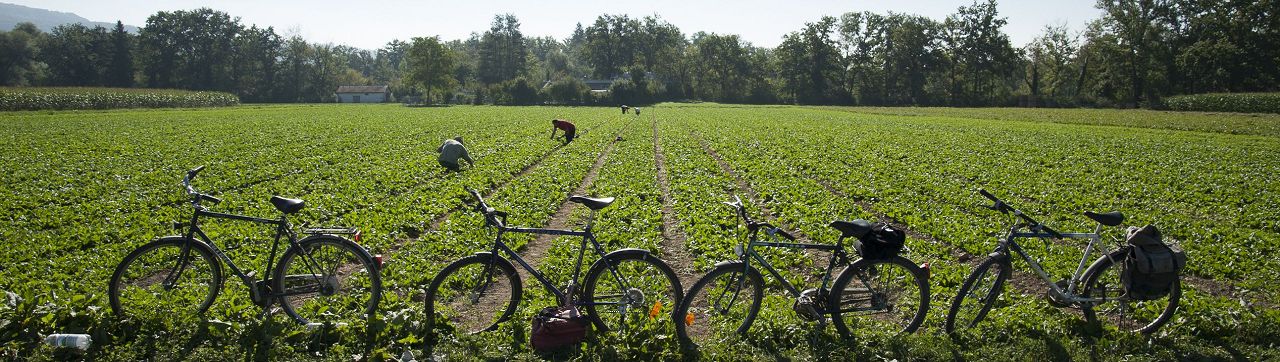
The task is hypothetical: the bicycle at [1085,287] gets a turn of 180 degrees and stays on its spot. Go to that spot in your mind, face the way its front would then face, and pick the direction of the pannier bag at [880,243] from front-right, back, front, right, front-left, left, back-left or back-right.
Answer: back-right

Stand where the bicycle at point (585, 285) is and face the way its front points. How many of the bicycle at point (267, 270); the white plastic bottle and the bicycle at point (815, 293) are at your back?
1

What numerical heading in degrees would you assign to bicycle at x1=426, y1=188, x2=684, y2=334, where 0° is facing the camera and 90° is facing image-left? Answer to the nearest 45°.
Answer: approximately 90°

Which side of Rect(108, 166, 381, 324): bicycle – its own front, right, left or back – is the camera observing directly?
left

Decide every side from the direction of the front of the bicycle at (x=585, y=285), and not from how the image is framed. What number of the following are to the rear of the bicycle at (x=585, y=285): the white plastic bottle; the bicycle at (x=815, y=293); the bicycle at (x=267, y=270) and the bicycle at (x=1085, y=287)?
2

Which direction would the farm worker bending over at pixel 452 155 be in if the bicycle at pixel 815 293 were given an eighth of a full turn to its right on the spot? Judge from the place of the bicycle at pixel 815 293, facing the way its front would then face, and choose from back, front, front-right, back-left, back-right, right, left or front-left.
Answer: front

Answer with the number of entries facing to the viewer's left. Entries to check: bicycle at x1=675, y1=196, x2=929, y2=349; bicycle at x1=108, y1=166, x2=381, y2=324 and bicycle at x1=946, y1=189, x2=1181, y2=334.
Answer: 3

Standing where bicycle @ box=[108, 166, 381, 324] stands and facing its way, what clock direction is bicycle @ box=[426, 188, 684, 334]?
bicycle @ box=[426, 188, 684, 334] is roughly at 7 o'clock from bicycle @ box=[108, 166, 381, 324].

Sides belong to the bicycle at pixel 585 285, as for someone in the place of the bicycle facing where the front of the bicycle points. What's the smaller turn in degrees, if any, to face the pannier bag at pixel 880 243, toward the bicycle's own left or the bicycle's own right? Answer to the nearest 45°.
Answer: approximately 180°

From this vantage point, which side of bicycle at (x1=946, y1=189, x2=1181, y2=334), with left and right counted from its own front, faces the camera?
left

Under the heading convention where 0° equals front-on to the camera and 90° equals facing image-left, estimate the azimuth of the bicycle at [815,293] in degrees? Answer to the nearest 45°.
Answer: approximately 90°

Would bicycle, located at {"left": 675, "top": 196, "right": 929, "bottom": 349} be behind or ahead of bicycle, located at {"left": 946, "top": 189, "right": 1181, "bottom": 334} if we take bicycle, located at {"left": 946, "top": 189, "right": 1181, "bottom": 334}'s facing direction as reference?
ahead

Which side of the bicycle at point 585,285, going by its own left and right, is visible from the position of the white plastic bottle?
front

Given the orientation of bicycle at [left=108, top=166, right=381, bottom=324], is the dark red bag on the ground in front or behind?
behind
